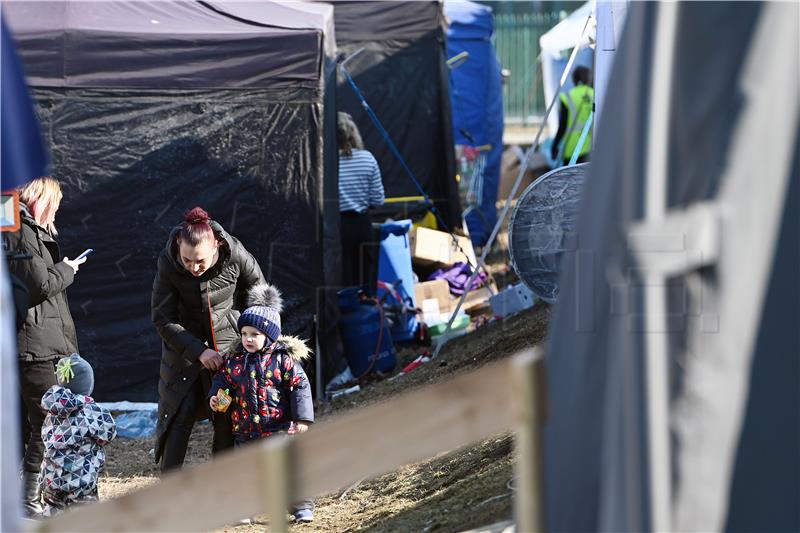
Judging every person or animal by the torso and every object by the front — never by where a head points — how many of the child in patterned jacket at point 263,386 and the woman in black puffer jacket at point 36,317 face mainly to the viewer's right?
1

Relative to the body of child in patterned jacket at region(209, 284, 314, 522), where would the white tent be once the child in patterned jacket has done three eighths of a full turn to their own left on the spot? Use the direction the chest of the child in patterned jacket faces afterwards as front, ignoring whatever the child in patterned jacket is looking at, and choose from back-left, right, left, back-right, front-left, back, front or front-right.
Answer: front-left

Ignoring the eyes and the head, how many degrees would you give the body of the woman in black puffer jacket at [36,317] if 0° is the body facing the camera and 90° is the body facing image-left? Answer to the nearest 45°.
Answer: approximately 270°

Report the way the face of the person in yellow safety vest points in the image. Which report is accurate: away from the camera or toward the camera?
away from the camera

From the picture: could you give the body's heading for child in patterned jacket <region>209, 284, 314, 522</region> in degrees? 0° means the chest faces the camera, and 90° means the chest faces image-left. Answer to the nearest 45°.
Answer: approximately 45°

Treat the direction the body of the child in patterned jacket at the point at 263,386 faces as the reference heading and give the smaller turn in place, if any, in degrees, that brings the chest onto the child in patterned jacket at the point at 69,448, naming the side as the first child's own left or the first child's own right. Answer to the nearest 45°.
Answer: approximately 45° to the first child's own right

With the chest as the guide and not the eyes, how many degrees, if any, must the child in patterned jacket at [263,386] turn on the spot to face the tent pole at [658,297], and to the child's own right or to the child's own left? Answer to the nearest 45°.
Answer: approximately 45° to the child's own left

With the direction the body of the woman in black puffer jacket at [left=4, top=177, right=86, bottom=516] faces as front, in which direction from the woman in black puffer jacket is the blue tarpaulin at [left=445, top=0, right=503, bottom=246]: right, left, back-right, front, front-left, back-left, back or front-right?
front-left

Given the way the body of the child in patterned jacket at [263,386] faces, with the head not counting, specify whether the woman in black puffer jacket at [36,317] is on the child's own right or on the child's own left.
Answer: on the child's own right

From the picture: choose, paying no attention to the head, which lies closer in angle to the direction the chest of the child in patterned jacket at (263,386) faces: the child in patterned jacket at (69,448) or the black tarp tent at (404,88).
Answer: the child in patterned jacket

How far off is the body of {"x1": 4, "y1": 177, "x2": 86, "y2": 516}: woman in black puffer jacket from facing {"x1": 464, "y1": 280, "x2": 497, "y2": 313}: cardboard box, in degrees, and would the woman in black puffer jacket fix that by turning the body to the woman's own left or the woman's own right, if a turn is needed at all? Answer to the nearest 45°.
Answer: approximately 45° to the woman's own left

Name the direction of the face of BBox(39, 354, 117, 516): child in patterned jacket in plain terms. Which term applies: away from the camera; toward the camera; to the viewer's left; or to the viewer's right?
away from the camera

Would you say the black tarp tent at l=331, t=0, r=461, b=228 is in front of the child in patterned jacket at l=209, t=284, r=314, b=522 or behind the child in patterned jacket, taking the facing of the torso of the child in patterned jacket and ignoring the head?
behind

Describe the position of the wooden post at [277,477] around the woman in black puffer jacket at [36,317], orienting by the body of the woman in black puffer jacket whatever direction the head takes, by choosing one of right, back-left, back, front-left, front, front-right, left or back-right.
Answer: right

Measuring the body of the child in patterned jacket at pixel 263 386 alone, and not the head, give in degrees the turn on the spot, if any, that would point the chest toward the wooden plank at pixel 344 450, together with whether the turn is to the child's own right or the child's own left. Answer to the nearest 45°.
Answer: approximately 45° to the child's own left
